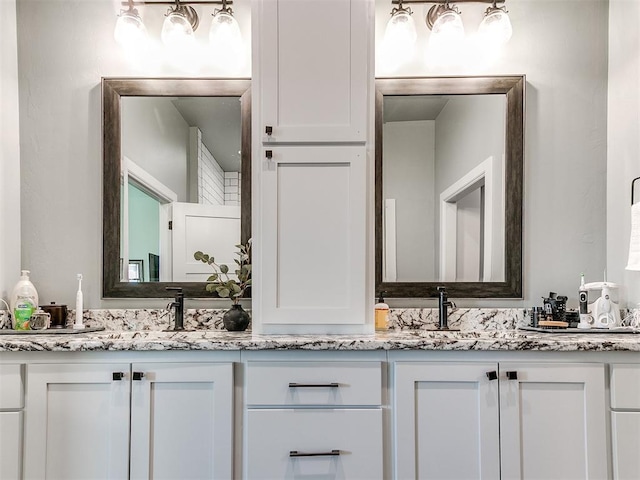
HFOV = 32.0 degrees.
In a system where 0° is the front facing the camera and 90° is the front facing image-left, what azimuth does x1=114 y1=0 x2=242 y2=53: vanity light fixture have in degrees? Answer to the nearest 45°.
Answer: approximately 0°
